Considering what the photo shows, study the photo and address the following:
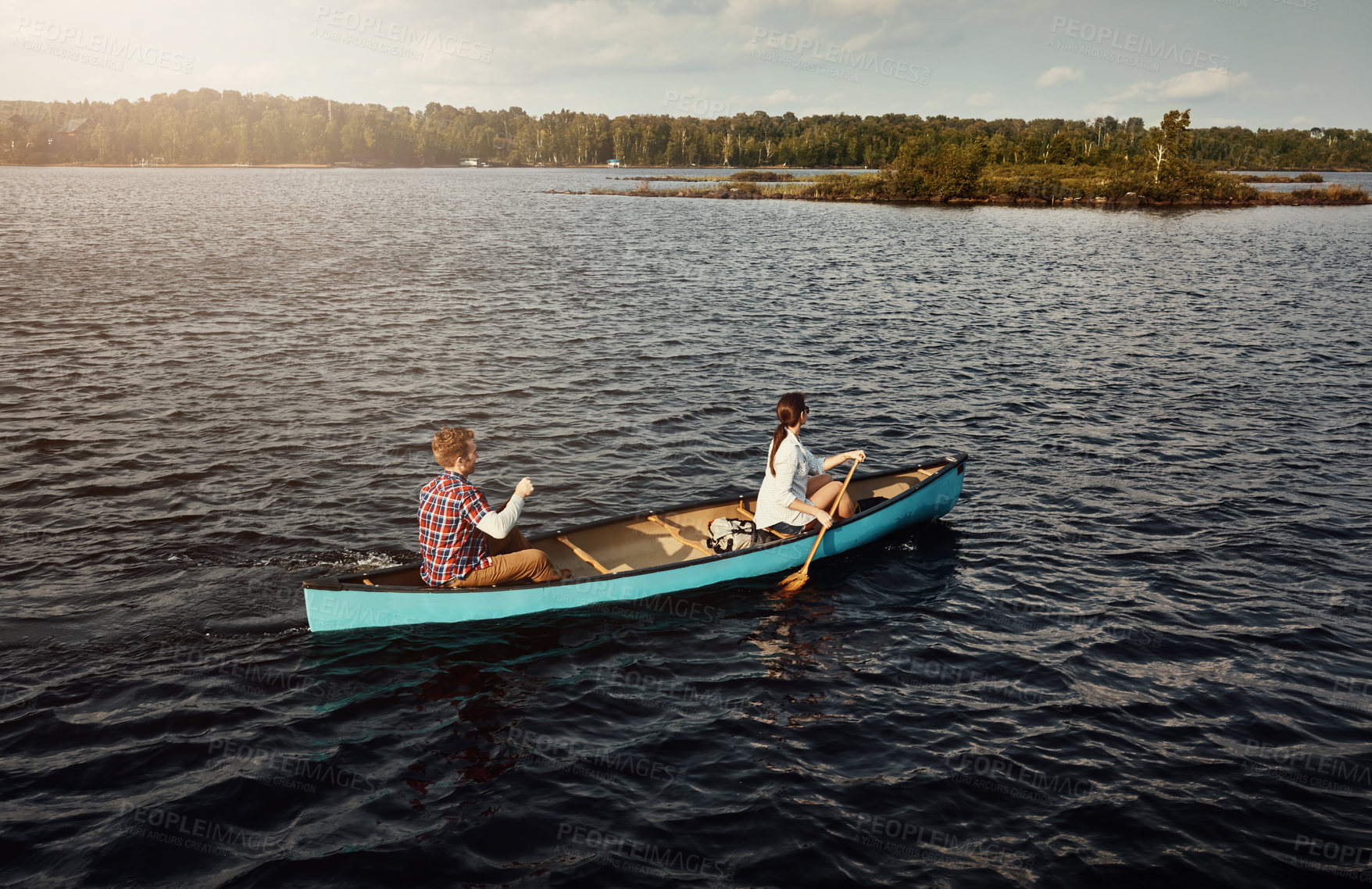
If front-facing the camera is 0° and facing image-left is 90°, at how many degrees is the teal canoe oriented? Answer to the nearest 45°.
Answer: approximately 225°

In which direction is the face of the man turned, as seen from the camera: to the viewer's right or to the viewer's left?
to the viewer's right

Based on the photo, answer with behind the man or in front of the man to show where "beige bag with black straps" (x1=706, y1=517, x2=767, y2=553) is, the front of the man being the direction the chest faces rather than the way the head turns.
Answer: in front

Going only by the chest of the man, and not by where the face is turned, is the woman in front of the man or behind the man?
in front

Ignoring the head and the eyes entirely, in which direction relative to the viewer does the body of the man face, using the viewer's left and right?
facing away from the viewer and to the right of the viewer
